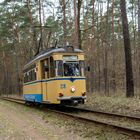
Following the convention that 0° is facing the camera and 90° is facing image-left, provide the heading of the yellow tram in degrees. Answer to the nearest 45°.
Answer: approximately 315°
